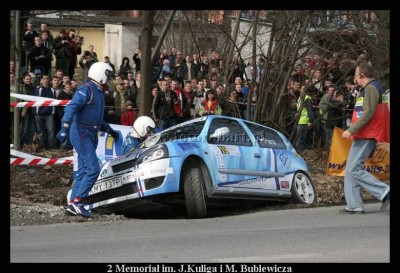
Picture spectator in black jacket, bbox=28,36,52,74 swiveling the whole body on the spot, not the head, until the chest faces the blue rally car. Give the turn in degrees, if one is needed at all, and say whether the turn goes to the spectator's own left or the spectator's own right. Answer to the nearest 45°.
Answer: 0° — they already face it

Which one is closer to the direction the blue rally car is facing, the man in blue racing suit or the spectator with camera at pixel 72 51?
the man in blue racing suit

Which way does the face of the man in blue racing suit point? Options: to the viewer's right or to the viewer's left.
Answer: to the viewer's right

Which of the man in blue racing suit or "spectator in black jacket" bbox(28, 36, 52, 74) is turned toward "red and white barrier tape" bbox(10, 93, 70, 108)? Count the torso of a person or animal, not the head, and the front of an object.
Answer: the spectator in black jacket

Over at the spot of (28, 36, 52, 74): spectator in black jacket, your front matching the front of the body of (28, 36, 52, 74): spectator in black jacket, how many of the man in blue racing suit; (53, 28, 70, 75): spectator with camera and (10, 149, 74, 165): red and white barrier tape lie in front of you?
2

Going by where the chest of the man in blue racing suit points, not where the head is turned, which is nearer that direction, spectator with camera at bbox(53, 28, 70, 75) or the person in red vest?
the person in red vest

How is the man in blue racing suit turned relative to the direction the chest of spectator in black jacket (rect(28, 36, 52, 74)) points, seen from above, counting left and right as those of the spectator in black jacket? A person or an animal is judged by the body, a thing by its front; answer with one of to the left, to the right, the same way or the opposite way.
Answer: to the left

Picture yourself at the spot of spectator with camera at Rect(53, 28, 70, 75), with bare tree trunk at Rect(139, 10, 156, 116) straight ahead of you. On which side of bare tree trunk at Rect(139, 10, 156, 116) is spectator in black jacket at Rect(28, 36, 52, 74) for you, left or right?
right

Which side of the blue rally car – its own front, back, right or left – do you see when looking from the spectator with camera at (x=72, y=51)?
right

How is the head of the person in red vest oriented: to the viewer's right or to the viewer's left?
to the viewer's left

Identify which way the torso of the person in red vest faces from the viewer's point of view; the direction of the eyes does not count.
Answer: to the viewer's left

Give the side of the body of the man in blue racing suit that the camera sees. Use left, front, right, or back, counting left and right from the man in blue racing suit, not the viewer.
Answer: right
